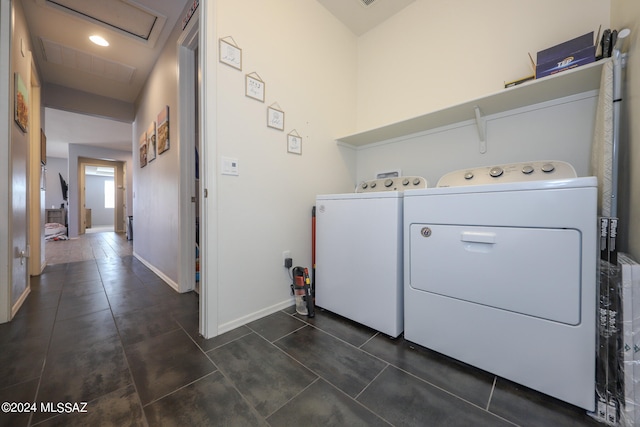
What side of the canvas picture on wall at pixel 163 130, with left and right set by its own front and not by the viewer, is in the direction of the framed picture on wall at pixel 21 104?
front

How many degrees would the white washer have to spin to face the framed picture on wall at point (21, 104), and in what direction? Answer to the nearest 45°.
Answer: approximately 45° to its right

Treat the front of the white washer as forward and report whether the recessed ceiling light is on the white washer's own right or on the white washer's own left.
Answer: on the white washer's own right

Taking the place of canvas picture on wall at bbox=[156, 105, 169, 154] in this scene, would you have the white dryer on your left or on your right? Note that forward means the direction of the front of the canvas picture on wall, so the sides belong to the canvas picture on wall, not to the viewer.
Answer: on your left

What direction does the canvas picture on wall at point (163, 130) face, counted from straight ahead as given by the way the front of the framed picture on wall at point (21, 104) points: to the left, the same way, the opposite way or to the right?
the opposite way

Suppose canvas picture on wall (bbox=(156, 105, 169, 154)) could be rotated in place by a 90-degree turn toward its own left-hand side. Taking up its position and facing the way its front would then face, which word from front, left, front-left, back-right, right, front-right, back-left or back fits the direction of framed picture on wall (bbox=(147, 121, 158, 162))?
back

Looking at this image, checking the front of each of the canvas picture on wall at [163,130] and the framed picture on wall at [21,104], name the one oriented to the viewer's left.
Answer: the canvas picture on wall at [163,130]

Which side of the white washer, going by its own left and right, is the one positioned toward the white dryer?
left

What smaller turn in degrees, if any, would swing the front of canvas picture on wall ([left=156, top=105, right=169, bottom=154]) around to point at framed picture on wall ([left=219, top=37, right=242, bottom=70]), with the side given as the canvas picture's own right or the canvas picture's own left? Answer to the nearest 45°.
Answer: approximately 90° to the canvas picture's own left

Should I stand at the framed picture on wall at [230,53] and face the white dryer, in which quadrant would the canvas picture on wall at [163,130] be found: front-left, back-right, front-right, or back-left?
back-left

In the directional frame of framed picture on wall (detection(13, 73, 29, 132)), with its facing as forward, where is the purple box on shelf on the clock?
The purple box on shelf is roughly at 2 o'clock from the framed picture on wall.

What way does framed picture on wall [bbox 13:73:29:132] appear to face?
to the viewer's right

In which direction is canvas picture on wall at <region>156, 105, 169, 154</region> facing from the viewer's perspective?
to the viewer's left

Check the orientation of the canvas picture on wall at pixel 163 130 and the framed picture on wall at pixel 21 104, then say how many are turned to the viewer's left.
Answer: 1

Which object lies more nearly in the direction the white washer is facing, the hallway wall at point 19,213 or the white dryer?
the hallway wall
